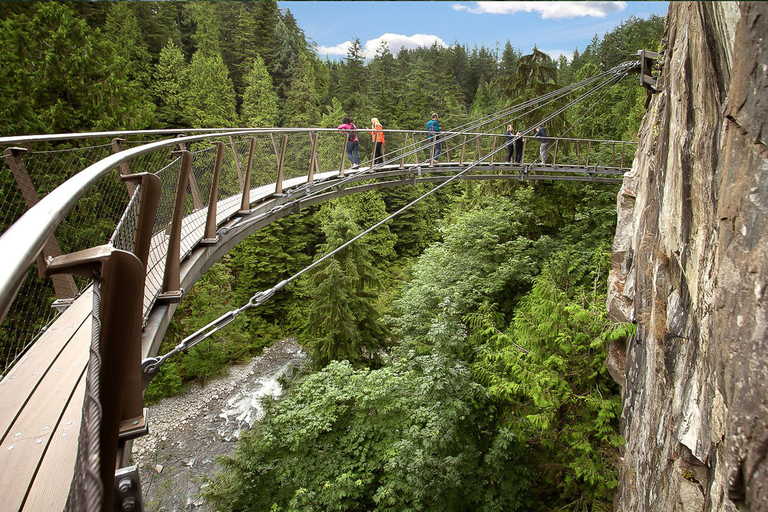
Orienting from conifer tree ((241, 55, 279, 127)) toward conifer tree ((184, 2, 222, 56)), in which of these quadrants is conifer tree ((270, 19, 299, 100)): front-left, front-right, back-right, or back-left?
front-right

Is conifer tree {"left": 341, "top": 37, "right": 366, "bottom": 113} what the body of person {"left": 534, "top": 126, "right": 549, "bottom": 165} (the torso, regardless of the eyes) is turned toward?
no

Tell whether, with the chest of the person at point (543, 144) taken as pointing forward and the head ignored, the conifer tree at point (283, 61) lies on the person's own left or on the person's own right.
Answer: on the person's own right
